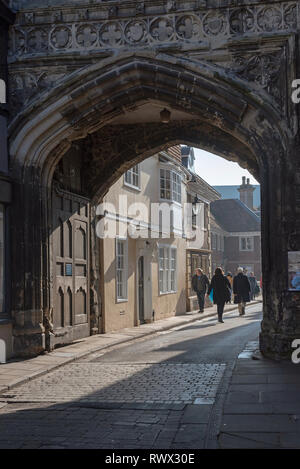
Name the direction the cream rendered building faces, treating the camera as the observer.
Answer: facing the viewer and to the right of the viewer

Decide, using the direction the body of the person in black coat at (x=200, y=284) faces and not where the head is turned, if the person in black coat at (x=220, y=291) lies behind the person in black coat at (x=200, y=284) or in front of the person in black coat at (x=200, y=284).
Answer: in front

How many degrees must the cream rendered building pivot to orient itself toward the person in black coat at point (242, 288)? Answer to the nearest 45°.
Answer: approximately 45° to its left

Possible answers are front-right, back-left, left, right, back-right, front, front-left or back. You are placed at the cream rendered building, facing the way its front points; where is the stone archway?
front-right

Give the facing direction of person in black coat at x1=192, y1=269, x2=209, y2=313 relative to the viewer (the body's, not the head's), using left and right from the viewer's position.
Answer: facing the viewer

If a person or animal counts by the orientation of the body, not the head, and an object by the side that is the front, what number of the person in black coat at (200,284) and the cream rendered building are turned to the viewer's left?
0

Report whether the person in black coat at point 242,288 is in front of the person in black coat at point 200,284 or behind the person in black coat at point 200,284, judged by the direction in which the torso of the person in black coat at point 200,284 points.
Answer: in front
